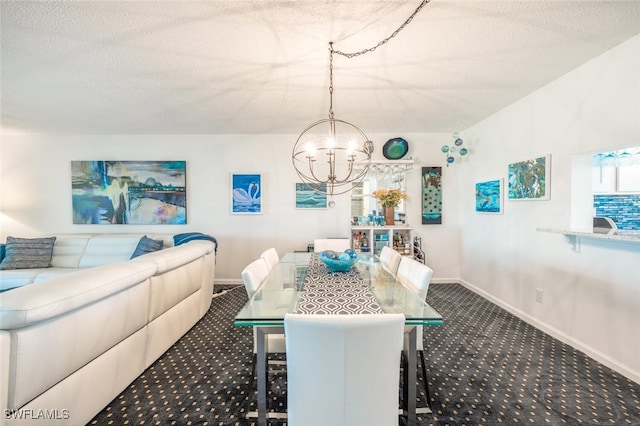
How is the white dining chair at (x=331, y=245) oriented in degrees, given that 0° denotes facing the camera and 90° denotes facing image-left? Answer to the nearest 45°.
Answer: approximately 0°

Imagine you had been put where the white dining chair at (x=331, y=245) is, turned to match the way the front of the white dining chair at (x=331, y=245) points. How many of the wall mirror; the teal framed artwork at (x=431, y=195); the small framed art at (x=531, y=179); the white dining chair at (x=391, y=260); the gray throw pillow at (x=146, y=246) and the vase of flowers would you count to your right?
1

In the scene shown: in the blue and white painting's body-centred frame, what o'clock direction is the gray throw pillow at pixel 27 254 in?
The gray throw pillow is roughly at 3 o'clock from the blue and white painting.

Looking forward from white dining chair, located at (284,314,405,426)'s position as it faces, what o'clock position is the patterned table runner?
The patterned table runner is roughly at 12 o'clock from the white dining chair.

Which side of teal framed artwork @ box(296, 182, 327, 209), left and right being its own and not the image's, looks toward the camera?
front

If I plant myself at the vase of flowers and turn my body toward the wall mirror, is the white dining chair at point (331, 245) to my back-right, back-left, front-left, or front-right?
back-left

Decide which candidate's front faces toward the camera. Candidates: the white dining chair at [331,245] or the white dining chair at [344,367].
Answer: the white dining chair at [331,245]

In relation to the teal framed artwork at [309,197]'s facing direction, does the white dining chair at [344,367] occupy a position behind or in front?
in front

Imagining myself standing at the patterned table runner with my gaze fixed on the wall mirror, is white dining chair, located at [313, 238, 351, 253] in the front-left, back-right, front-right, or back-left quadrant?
front-left

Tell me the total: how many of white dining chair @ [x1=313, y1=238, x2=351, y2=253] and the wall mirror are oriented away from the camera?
0

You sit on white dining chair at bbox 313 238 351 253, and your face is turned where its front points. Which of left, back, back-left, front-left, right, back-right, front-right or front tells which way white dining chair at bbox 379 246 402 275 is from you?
front-left

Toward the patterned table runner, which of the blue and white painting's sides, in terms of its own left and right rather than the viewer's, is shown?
front

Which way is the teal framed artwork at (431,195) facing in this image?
toward the camera

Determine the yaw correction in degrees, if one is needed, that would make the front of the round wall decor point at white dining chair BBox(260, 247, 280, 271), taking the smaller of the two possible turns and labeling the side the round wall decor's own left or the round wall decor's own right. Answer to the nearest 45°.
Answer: approximately 45° to the round wall decor's own right

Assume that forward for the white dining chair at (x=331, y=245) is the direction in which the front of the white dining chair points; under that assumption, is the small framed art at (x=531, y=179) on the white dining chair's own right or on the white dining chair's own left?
on the white dining chair's own left

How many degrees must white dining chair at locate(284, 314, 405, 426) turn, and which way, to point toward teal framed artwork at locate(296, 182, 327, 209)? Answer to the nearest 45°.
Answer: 0° — it already faces it

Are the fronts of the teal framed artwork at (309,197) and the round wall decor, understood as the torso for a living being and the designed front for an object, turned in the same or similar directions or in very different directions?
same or similar directions

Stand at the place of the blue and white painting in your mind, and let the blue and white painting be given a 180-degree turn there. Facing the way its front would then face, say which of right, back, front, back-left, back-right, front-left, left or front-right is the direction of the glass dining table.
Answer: back

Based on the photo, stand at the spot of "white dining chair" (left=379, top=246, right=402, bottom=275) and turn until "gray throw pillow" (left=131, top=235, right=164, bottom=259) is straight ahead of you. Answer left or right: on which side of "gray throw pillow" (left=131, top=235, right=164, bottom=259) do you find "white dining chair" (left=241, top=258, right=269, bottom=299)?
left
